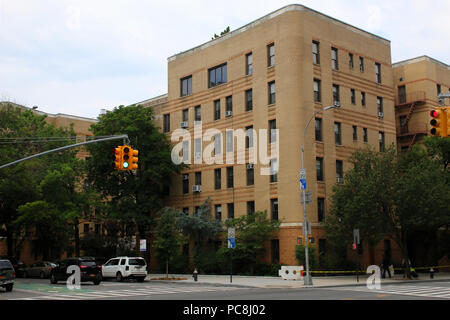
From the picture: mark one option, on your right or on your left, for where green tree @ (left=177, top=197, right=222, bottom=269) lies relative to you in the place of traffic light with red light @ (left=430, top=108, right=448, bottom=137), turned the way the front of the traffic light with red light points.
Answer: on your right

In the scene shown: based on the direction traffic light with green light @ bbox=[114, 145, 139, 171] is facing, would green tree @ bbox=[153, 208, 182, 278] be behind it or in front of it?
behind

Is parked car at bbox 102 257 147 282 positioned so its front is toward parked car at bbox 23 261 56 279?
yes

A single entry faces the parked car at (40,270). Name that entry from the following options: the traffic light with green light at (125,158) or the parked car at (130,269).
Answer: the parked car at (130,269)

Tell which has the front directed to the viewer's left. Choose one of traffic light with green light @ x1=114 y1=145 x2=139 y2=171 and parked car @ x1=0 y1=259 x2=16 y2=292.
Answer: the parked car

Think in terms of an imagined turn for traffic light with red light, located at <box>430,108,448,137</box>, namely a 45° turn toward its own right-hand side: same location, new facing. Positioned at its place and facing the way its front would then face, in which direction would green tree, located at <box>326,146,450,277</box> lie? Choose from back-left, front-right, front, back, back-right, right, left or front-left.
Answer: right

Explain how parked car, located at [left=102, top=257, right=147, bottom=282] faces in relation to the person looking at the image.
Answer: facing away from the viewer and to the left of the viewer

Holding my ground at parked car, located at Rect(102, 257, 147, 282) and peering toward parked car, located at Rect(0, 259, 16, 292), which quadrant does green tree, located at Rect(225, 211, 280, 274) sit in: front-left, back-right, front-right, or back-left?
back-left

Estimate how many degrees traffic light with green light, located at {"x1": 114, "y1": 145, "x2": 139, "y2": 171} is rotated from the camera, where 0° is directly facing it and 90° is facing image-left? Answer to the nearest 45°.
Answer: approximately 0°
